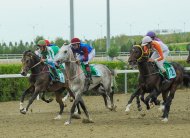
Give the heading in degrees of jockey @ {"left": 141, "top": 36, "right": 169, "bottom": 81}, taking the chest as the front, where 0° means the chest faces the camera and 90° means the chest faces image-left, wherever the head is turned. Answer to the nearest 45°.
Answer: approximately 45°

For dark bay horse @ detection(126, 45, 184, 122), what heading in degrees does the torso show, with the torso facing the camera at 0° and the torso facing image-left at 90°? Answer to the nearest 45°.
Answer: approximately 45°

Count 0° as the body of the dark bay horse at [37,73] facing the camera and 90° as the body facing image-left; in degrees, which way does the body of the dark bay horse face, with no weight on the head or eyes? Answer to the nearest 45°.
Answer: approximately 45°
